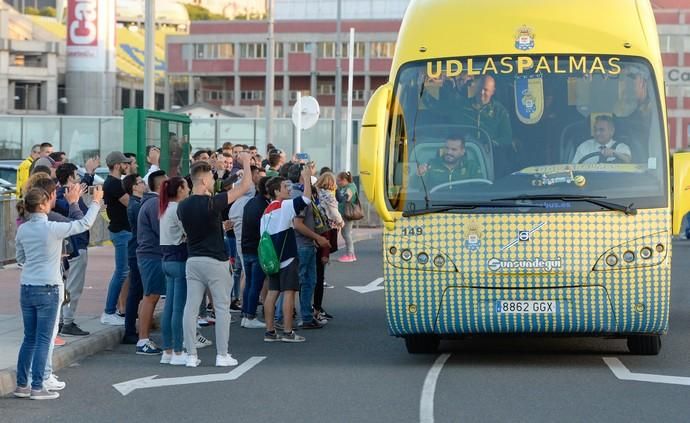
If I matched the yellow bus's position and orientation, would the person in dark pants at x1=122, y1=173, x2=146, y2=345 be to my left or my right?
on my right

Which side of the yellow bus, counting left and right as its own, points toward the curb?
right

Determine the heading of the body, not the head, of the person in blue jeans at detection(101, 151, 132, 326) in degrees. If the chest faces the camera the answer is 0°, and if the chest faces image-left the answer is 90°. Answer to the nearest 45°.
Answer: approximately 270°

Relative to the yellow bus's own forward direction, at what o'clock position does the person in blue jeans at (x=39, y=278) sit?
The person in blue jeans is roughly at 2 o'clock from the yellow bus.

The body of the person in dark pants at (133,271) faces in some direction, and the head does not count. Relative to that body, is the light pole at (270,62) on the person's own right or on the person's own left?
on the person's own left

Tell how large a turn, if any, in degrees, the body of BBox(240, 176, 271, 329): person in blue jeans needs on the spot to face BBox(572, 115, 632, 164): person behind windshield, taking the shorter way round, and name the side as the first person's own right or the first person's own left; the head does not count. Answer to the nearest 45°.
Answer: approximately 45° to the first person's own right

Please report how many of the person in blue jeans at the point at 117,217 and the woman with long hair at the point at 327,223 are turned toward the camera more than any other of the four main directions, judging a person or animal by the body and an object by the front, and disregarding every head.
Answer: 0

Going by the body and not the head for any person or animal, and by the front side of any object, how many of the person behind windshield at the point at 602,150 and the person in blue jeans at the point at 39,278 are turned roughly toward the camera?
1

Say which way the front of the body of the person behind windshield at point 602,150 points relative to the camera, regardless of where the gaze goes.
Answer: toward the camera

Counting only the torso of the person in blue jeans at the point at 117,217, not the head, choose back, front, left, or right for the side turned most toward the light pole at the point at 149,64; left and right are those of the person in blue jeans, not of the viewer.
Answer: left

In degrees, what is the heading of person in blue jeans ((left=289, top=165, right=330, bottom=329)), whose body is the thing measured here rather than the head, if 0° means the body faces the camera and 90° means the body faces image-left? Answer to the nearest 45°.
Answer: approximately 270°

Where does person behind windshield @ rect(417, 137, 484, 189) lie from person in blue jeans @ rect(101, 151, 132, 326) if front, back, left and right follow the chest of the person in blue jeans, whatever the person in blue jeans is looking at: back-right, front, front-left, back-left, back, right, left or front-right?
front-right

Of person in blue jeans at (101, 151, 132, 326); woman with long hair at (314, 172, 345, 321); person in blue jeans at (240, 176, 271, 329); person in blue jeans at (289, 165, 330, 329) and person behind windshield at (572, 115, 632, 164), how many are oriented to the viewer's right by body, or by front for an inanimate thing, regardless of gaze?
4

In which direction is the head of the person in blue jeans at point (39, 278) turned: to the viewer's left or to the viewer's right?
to the viewer's right

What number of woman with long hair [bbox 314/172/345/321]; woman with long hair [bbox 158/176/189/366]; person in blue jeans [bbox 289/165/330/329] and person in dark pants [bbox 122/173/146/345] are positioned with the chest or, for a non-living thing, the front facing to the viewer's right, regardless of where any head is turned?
4

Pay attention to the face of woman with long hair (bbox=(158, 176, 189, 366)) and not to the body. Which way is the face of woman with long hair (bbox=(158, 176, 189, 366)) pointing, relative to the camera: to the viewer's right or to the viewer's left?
to the viewer's right
